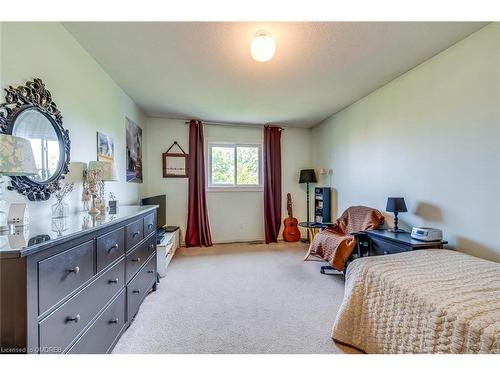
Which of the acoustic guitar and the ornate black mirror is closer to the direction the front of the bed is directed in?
the ornate black mirror

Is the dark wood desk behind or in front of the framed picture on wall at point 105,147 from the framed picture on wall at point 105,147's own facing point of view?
in front

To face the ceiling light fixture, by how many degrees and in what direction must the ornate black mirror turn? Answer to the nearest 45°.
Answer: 0° — it already faces it

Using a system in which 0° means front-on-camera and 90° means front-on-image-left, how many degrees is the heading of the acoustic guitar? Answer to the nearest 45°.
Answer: approximately 0°

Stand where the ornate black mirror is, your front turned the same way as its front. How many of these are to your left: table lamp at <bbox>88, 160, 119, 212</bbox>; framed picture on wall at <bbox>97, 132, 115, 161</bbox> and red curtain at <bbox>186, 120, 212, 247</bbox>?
3

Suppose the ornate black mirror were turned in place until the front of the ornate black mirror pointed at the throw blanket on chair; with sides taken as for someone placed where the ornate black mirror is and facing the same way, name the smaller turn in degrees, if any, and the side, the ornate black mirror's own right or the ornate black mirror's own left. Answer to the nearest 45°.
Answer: approximately 45° to the ornate black mirror's own left

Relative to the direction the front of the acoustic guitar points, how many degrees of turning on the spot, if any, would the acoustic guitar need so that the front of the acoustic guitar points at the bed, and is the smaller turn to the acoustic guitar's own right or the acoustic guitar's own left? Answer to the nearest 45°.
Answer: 0° — it already faces it

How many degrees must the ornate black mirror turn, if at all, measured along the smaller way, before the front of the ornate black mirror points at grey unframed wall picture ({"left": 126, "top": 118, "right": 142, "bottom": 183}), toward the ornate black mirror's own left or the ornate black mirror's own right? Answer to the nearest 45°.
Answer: approximately 90° to the ornate black mirror's own left

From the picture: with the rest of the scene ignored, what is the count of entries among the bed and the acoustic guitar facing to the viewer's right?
0

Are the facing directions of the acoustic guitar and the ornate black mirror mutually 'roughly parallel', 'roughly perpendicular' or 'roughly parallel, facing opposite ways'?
roughly perpendicular

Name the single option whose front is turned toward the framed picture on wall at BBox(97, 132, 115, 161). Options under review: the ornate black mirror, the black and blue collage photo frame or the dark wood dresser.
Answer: the black and blue collage photo frame

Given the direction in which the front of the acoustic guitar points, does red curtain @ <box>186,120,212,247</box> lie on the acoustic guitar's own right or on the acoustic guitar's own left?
on the acoustic guitar's own right

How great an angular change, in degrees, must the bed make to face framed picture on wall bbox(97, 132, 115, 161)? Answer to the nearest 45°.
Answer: approximately 45° to its right

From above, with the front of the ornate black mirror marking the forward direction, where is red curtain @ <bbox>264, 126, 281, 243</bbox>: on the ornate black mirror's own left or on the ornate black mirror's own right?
on the ornate black mirror's own left

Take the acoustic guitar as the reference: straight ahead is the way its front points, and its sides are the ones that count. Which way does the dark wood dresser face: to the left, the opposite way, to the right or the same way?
to the left

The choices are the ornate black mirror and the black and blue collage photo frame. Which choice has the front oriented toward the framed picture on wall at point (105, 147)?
the black and blue collage photo frame

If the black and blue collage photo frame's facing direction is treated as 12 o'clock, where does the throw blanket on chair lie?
The throw blanket on chair is roughly at 10 o'clock from the black and blue collage photo frame.

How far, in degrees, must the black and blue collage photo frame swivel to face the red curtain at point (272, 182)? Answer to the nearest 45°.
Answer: approximately 45° to its right
